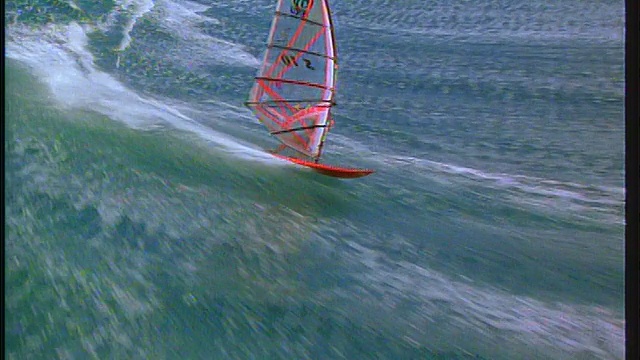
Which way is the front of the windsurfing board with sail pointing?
to the viewer's right
